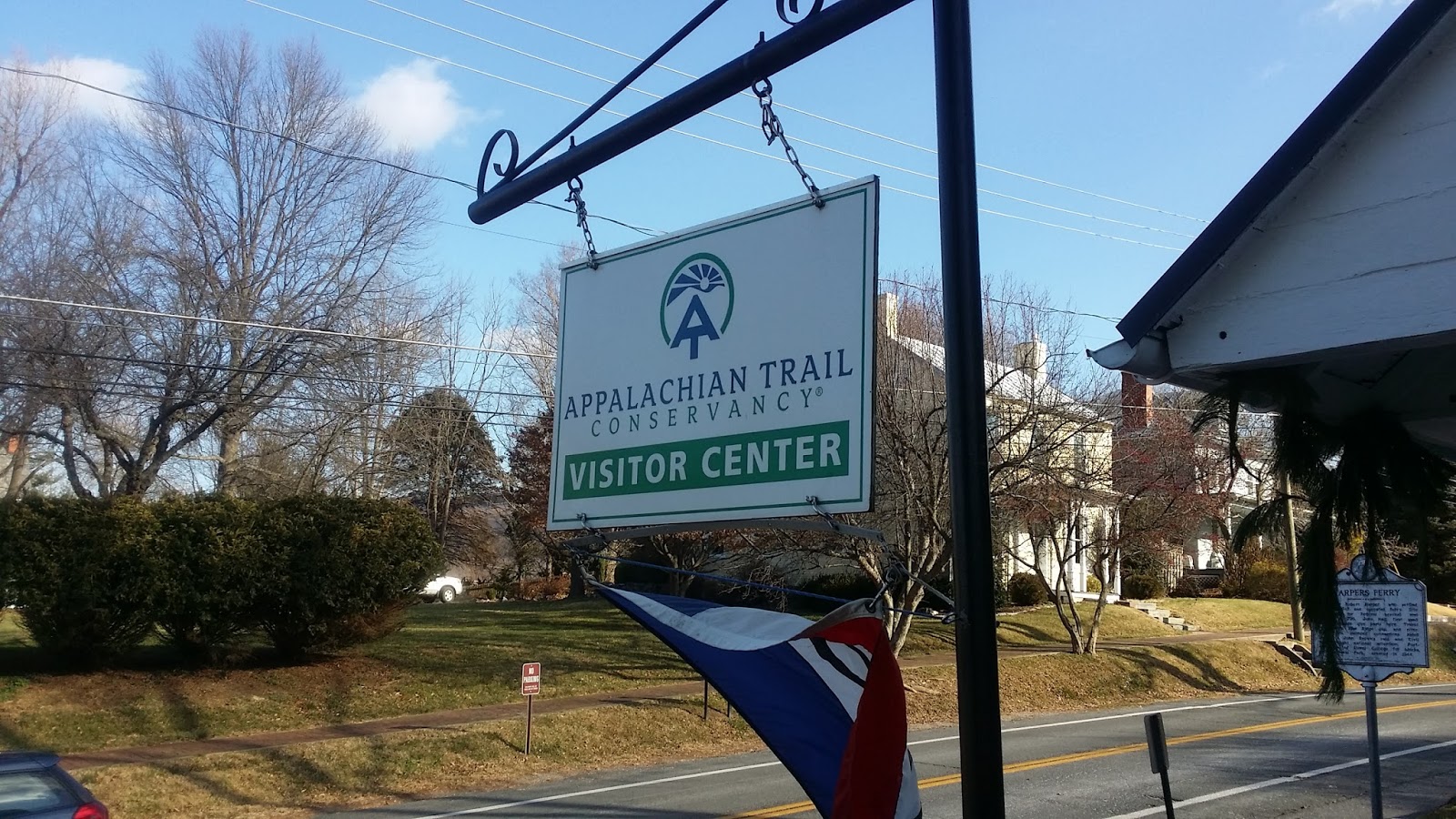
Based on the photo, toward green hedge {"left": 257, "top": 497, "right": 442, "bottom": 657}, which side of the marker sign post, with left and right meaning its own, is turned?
right

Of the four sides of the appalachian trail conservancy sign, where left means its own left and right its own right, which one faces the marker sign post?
back

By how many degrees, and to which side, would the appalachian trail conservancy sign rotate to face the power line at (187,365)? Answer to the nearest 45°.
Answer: approximately 90° to its right

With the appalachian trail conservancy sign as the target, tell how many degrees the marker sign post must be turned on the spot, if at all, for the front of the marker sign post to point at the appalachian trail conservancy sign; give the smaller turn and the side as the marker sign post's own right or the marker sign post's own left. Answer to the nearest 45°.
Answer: approximately 45° to the marker sign post's own right

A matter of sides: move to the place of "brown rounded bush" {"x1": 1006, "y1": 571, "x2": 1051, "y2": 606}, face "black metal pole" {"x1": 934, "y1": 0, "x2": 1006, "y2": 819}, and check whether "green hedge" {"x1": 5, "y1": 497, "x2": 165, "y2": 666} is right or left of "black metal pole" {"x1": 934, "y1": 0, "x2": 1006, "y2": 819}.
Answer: right

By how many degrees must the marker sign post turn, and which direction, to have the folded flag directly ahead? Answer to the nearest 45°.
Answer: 0° — it already faces it

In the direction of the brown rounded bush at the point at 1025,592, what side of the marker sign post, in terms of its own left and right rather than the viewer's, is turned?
back

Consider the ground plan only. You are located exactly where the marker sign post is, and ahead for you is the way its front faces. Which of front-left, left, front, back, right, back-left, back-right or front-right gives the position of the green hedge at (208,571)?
right

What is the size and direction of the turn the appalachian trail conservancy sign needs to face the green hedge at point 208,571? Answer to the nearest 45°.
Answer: approximately 90° to its right
